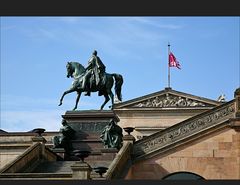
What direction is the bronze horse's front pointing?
to the viewer's left

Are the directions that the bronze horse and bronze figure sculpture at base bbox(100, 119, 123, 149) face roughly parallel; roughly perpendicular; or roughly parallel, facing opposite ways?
roughly perpendicular

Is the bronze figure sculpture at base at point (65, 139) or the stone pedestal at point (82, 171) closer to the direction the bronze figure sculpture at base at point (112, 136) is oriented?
the stone pedestal

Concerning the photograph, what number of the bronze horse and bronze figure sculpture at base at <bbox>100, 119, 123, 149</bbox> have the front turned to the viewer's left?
1

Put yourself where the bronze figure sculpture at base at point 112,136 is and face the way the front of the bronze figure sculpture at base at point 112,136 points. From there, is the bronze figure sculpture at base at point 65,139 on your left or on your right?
on your right

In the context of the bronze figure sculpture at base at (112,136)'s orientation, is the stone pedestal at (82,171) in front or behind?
in front

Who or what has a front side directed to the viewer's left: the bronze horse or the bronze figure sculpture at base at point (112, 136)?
the bronze horse

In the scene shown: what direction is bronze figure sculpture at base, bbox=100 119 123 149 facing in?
toward the camera
